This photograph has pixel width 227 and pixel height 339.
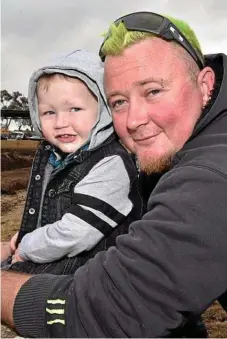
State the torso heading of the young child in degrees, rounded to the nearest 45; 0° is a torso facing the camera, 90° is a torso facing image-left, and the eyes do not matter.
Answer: approximately 45°
